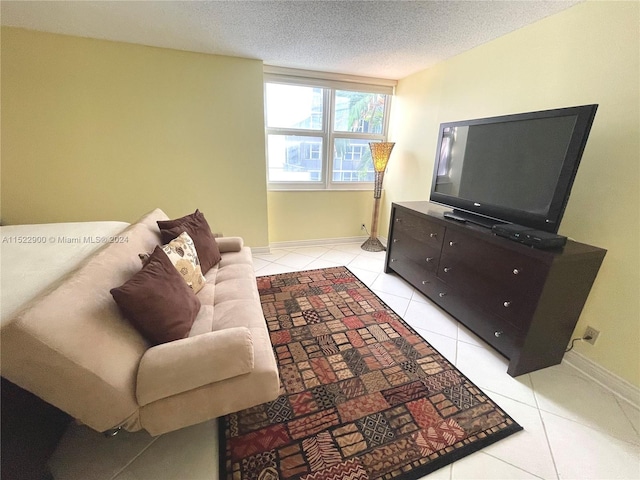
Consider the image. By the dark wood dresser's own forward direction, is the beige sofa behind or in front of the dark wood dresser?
in front

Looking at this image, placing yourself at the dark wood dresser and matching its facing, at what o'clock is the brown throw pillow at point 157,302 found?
The brown throw pillow is roughly at 12 o'clock from the dark wood dresser.

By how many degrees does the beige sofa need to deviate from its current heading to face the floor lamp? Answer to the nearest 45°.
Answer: approximately 45° to its left

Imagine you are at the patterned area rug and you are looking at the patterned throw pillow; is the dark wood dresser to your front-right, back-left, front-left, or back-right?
back-right

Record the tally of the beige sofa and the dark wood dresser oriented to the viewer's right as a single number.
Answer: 1

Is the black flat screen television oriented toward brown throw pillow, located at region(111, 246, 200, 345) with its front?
yes

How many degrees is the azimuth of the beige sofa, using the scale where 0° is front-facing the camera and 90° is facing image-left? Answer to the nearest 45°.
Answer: approximately 270°

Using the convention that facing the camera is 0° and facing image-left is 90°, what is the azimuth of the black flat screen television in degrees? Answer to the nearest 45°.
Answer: approximately 45°

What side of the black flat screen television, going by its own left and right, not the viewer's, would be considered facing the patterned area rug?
front

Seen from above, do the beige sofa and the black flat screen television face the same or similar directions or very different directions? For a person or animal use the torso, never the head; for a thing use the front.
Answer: very different directions

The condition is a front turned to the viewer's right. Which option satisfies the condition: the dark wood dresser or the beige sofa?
the beige sofa

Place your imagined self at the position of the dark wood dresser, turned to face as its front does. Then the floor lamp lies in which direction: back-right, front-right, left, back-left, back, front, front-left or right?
right

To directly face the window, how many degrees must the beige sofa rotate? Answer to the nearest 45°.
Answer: approximately 45° to its left
